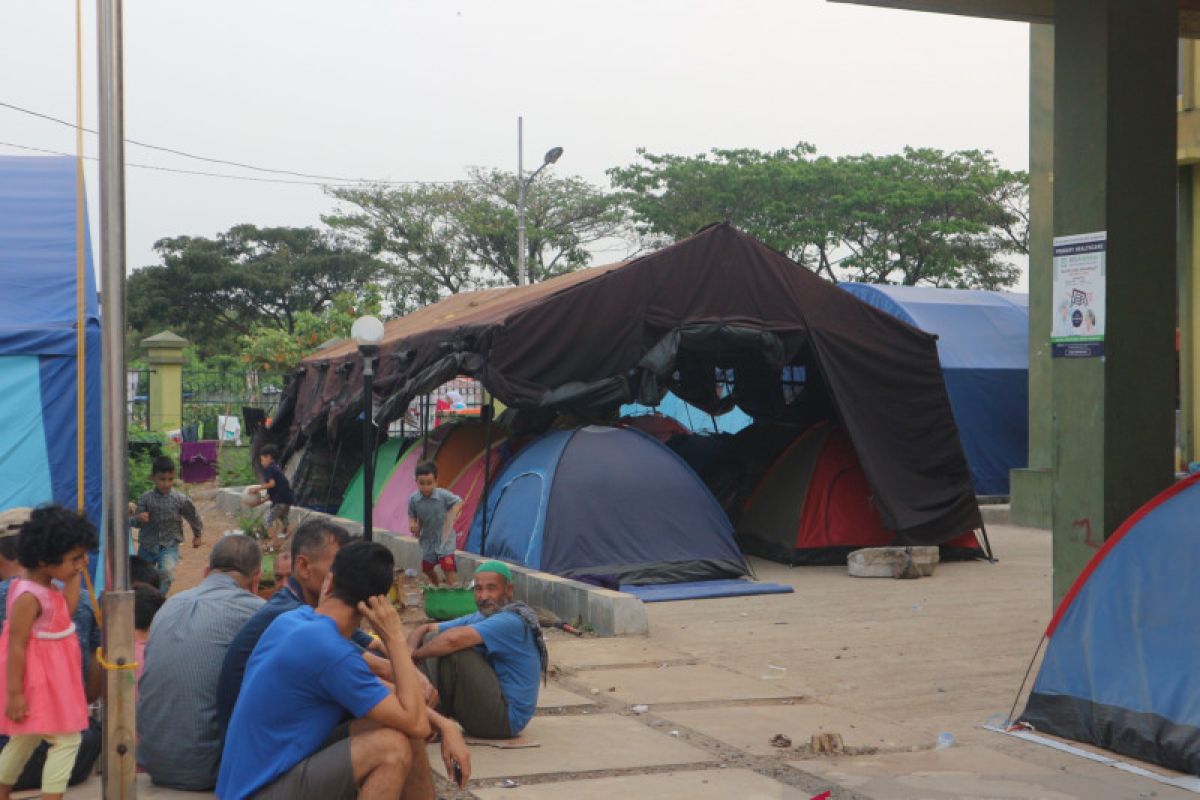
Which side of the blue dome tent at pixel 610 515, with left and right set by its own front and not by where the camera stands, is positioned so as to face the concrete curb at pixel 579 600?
left

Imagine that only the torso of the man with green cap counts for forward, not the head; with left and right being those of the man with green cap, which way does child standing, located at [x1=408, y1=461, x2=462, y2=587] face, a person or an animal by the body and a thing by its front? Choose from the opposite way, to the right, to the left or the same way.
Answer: to the left

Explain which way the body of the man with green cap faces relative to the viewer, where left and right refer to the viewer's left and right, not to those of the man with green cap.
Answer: facing to the left of the viewer

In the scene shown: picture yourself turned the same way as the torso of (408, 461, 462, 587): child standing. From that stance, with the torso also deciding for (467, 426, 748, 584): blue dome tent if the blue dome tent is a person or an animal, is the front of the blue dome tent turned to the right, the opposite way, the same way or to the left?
to the right

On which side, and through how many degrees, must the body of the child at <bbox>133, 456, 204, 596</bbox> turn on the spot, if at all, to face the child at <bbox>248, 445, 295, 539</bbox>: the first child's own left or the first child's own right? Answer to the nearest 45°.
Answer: approximately 180°

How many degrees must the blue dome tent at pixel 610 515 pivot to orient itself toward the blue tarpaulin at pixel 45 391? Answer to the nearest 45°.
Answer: approximately 45° to its left

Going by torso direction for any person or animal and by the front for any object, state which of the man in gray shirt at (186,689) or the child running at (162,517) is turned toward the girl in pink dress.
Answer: the child running

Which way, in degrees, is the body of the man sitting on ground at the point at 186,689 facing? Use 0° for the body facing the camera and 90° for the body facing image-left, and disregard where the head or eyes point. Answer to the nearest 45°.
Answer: approximately 225°

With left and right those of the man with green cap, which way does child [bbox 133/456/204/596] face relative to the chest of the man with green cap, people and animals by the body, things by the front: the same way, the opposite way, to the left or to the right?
to the left

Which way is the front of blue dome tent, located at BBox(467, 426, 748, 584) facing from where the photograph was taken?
facing to the left of the viewer

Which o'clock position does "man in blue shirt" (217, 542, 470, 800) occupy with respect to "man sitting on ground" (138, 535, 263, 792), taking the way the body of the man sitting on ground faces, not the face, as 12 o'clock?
The man in blue shirt is roughly at 4 o'clock from the man sitting on ground.

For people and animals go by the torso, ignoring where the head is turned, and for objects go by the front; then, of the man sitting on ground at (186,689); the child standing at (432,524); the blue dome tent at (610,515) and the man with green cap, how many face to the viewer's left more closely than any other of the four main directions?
2

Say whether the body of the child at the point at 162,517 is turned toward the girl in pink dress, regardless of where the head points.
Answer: yes

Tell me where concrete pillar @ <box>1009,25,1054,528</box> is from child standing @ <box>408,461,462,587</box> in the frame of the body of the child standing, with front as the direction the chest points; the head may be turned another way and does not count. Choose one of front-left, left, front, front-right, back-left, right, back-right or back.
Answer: back-left

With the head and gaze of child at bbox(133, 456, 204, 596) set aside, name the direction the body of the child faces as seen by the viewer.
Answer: toward the camera

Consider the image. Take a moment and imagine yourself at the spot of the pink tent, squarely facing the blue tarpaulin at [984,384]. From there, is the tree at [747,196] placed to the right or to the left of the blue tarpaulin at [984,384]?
left
